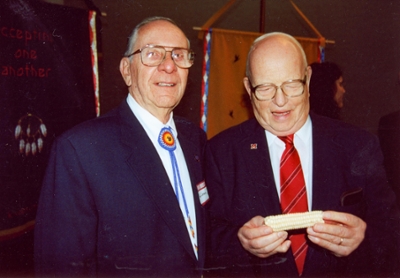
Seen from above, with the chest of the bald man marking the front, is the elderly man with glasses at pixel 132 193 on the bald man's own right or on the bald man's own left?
on the bald man's own right

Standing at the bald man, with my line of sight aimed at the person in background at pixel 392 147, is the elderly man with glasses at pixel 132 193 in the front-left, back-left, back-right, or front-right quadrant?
back-left

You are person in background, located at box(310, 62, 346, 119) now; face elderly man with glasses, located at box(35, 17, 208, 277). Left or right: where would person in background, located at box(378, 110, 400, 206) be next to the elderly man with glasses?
left

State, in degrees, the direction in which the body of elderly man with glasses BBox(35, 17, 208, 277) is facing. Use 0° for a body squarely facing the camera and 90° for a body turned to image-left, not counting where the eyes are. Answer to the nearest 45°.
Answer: approximately 315°

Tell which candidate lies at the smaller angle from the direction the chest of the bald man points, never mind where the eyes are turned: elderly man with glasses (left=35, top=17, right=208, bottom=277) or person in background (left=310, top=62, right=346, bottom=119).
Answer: the elderly man with glasses

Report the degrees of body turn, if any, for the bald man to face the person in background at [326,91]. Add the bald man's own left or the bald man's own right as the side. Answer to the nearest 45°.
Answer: approximately 180°
